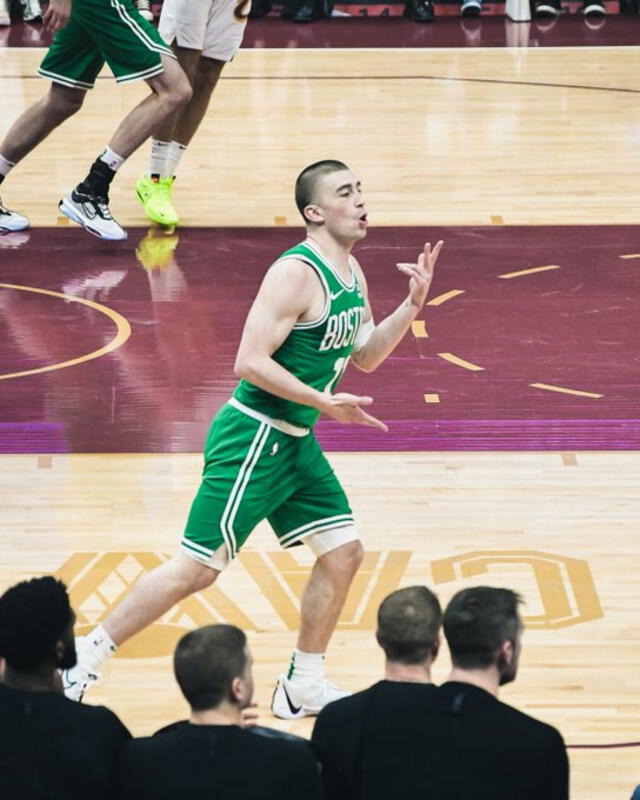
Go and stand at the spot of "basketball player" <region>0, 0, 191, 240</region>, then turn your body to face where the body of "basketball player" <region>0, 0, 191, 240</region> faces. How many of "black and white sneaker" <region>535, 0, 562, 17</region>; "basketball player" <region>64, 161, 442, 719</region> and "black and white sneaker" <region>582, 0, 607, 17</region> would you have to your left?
2

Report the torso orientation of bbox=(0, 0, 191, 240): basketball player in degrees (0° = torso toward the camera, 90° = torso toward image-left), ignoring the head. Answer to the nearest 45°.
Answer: approximately 315°

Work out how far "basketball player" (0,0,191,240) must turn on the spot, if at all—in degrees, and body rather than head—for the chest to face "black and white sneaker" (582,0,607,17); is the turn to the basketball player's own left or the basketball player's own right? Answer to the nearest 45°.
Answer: approximately 90° to the basketball player's own left

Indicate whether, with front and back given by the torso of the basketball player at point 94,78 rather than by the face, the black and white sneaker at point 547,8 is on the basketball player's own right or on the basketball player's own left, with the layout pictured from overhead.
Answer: on the basketball player's own left

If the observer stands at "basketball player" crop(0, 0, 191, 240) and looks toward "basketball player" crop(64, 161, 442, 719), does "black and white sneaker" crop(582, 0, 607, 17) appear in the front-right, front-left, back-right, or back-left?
back-left

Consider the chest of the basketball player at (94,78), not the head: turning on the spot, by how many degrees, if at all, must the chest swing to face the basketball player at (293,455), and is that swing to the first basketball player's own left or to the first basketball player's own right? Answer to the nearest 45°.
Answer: approximately 45° to the first basketball player's own right

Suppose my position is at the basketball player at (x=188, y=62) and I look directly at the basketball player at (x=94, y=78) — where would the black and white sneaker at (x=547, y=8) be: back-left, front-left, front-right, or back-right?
back-right
